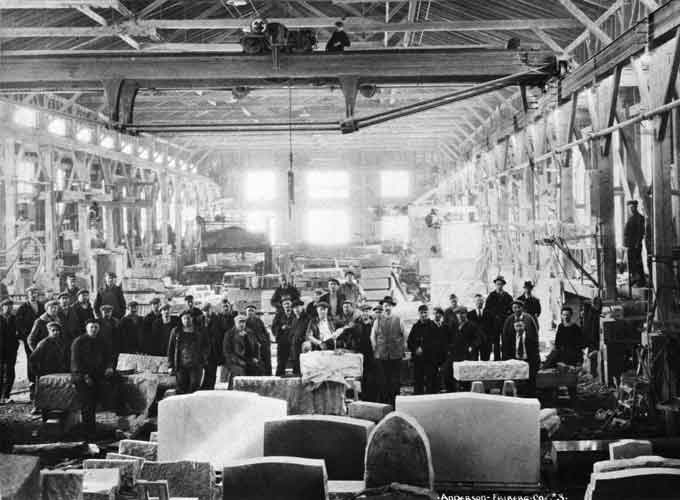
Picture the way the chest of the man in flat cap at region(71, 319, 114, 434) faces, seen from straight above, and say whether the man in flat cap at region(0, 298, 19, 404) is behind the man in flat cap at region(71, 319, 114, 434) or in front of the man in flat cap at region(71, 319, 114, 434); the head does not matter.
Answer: behind

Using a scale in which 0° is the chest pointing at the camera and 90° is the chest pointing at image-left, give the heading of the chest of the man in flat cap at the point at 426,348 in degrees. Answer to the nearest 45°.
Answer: approximately 0°

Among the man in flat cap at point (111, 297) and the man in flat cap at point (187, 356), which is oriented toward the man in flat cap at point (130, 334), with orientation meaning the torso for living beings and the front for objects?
the man in flat cap at point (111, 297)

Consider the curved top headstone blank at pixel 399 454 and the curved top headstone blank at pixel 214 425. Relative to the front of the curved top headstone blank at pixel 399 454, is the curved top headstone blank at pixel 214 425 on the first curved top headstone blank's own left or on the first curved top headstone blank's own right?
on the first curved top headstone blank's own right

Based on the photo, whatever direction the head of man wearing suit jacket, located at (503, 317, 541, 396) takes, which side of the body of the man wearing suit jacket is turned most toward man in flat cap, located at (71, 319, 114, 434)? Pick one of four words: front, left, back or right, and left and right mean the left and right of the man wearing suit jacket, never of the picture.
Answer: right
